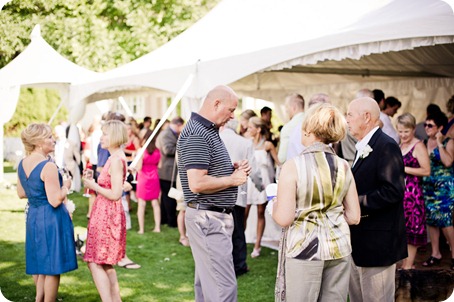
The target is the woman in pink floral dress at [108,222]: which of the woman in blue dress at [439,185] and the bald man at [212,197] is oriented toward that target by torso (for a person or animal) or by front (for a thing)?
the woman in blue dress

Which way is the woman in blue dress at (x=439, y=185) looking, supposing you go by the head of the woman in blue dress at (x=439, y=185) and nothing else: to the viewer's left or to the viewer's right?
to the viewer's left

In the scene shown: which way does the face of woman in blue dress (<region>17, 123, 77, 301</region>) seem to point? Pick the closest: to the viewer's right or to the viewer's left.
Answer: to the viewer's right

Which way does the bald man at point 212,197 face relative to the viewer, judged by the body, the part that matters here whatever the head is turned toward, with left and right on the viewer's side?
facing to the right of the viewer

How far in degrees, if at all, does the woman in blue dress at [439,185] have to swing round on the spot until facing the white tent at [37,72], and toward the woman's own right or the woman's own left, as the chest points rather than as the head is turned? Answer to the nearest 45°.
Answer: approximately 90° to the woman's own right

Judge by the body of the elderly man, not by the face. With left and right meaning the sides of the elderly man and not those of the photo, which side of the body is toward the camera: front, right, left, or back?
left

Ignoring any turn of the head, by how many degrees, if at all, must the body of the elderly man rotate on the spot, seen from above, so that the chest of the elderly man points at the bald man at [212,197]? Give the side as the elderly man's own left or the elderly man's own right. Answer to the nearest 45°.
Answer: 0° — they already face them

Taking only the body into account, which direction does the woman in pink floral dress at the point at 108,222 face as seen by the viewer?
to the viewer's left

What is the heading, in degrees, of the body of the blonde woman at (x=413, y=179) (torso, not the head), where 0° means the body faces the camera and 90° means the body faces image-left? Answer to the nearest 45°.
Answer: approximately 45°

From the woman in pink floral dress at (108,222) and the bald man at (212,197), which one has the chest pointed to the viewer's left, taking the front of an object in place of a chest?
the woman in pink floral dress
